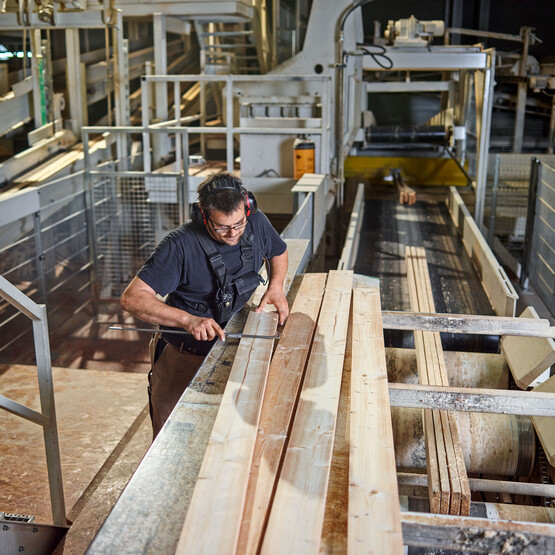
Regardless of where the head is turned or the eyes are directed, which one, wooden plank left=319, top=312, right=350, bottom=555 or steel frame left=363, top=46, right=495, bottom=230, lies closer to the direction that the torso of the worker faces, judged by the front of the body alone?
the wooden plank

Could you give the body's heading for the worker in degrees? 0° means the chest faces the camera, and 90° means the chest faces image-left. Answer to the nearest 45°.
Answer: approximately 315°

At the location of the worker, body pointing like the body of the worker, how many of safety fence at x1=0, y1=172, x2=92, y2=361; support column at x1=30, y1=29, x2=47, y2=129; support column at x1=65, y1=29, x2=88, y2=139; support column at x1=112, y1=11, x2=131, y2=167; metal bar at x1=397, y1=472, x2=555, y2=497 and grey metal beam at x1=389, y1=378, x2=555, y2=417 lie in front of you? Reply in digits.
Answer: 2

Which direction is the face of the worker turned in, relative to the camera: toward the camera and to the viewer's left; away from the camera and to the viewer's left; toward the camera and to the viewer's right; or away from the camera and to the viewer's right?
toward the camera and to the viewer's right

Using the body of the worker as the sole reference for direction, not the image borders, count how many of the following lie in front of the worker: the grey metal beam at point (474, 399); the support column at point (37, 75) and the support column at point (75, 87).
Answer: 1

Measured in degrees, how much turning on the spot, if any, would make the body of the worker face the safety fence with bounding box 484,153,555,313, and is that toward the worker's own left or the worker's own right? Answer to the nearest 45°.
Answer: approximately 90° to the worker's own left

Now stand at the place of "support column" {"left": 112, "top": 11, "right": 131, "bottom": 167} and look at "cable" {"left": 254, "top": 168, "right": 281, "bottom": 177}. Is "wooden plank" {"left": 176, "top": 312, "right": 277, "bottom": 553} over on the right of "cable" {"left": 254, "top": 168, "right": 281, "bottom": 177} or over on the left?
right

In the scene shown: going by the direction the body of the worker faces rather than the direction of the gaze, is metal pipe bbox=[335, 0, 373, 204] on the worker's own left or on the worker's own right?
on the worker's own left

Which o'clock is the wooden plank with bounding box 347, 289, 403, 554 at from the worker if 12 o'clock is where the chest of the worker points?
The wooden plank is roughly at 1 o'clock from the worker.

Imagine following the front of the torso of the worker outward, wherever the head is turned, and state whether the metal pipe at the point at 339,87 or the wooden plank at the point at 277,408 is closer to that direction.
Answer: the wooden plank

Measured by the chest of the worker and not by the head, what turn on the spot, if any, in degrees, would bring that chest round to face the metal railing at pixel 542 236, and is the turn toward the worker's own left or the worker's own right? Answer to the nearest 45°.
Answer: approximately 90° to the worker's own left

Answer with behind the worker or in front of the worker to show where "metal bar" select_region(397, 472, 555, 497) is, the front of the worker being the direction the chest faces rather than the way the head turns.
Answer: in front

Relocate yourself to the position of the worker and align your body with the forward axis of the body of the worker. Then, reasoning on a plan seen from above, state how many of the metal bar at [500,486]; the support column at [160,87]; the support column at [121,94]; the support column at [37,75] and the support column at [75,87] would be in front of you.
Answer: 1

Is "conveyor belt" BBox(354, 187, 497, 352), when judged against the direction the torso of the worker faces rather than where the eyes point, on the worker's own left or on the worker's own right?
on the worker's own left
